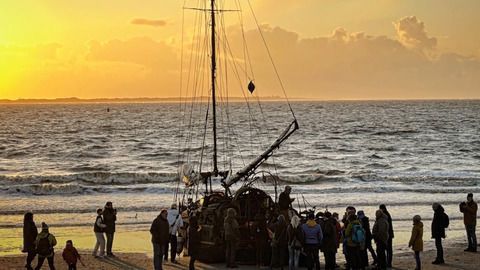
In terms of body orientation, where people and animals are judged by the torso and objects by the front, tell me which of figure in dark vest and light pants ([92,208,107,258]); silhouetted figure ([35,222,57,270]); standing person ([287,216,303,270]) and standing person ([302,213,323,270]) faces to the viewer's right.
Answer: figure in dark vest and light pants ([92,208,107,258])

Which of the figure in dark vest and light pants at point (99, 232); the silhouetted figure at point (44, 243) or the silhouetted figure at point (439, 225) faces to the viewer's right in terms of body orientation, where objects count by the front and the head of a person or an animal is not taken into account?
the figure in dark vest and light pants at point (99, 232)

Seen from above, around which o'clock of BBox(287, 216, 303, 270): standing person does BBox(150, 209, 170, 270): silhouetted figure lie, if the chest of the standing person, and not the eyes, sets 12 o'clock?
The silhouetted figure is roughly at 9 o'clock from the standing person.

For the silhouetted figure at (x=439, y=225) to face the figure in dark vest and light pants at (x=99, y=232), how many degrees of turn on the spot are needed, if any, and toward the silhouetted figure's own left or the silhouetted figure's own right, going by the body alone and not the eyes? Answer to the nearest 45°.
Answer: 0° — they already face them

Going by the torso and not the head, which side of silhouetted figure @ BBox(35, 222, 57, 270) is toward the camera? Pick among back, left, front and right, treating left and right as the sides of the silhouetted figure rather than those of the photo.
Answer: back

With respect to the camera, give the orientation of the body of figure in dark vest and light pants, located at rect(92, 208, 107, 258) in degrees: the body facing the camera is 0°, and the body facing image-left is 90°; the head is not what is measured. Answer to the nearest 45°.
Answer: approximately 270°

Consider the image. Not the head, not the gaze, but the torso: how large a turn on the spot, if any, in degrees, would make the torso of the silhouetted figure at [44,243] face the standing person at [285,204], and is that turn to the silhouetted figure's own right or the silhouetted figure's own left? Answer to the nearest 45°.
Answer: approximately 90° to the silhouetted figure's own right

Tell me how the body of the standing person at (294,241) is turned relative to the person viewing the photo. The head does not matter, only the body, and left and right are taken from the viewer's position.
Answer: facing away from the viewer

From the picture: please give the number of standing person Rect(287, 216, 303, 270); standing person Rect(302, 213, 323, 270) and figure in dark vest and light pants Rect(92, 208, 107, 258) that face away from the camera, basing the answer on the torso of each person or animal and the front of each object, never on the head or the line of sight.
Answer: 2

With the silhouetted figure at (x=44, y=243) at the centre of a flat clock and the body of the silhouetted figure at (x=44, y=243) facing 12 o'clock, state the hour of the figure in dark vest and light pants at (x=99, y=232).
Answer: the figure in dark vest and light pants at (x=99, y=232) is roughly at 1 o'clock from the silhouetted figure at (x=44, y=243).

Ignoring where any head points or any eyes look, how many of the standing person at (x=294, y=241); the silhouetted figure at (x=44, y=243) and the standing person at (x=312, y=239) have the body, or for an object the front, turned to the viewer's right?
0

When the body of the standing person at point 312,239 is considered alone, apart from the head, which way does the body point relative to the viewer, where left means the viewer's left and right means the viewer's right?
facing away from the viewer
